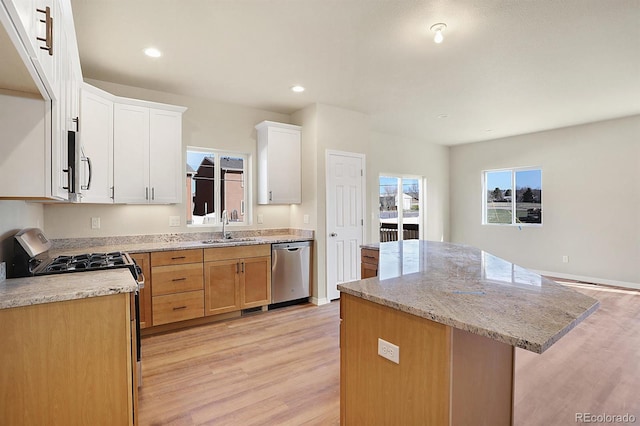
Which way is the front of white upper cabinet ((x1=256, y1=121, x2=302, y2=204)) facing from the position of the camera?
facing the viewer and to the right of the viewer

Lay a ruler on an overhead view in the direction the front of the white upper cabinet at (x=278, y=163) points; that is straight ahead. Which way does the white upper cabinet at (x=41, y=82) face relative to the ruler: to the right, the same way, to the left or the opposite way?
to the left

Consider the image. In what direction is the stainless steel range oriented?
to the viewer's right

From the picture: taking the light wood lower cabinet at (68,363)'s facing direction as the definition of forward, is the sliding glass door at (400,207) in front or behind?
in front

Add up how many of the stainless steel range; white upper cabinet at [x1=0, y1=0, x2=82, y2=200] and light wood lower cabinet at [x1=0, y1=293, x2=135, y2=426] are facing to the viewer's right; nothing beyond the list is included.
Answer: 3

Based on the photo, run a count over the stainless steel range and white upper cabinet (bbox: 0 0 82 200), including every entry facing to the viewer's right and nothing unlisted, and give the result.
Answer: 2

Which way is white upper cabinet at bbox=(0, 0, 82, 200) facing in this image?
to the viewer's right

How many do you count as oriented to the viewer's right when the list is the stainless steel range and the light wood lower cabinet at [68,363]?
2

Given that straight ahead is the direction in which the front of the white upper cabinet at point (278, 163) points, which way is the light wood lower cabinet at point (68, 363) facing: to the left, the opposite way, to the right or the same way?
to the left

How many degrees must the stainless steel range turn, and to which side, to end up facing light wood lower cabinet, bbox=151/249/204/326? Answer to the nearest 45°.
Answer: approximately 45° to its left

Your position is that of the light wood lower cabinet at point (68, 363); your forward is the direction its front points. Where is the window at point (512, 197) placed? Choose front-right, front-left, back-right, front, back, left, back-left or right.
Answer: front

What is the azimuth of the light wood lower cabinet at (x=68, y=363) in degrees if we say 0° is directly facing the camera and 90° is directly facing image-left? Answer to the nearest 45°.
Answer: approximately 270°

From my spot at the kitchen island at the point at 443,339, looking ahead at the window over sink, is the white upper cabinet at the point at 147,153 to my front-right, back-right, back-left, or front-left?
front-left

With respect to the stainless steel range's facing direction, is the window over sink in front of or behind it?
in front
